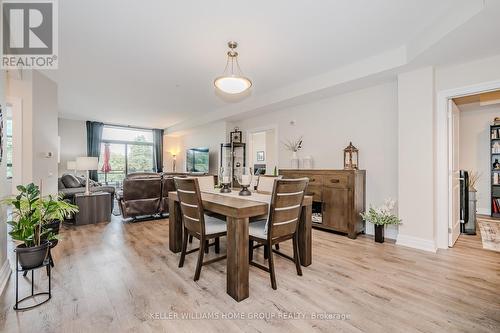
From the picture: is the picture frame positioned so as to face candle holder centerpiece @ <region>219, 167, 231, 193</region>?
yes

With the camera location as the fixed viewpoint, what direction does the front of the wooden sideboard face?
facing the viewer and to the left of the viewer

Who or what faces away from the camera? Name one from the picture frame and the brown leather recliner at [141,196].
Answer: the brown leather recliner

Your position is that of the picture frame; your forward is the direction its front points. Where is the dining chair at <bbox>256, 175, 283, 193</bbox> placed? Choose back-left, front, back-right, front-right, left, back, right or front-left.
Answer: front

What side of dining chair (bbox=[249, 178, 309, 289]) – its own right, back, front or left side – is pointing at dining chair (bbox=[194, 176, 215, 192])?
front

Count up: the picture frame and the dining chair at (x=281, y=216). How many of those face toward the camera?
1

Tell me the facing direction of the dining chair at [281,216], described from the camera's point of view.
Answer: facing away from the viewer and to the left of the viewer

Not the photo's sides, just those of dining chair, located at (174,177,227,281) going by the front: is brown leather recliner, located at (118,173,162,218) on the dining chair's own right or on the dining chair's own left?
on the dining chair's own left

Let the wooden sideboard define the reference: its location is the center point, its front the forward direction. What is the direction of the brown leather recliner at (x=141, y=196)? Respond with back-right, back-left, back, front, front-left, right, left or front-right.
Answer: front-right

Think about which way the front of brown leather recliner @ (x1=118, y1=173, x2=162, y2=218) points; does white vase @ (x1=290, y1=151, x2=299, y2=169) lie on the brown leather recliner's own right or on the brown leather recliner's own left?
on the brown leather recliner's own right

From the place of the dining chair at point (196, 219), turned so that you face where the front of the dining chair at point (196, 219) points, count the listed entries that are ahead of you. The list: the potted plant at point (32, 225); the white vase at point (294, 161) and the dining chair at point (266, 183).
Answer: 2

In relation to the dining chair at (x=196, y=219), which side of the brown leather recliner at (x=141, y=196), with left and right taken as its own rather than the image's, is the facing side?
back

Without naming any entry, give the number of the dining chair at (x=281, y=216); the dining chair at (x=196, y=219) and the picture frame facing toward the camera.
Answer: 1

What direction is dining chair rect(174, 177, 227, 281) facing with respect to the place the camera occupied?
facing away from the viewer and to the right of the viewer

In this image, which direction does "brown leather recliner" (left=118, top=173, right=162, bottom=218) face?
away from the camera

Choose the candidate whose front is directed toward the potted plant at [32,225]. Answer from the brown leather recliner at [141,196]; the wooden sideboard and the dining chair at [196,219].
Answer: the wooden sideboard

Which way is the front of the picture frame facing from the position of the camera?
facing the viewer

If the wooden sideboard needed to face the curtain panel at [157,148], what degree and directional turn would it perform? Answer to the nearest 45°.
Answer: approximately 90° to its right

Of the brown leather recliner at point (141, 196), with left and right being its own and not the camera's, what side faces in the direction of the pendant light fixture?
back

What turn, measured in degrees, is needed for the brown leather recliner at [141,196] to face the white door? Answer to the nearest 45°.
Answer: approximately 135° to its right

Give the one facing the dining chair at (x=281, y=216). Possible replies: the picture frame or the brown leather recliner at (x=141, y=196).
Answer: the picture frame

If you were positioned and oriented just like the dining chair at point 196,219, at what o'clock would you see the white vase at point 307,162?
The white vase is roughly at 12 o'clock from the dining chair.
